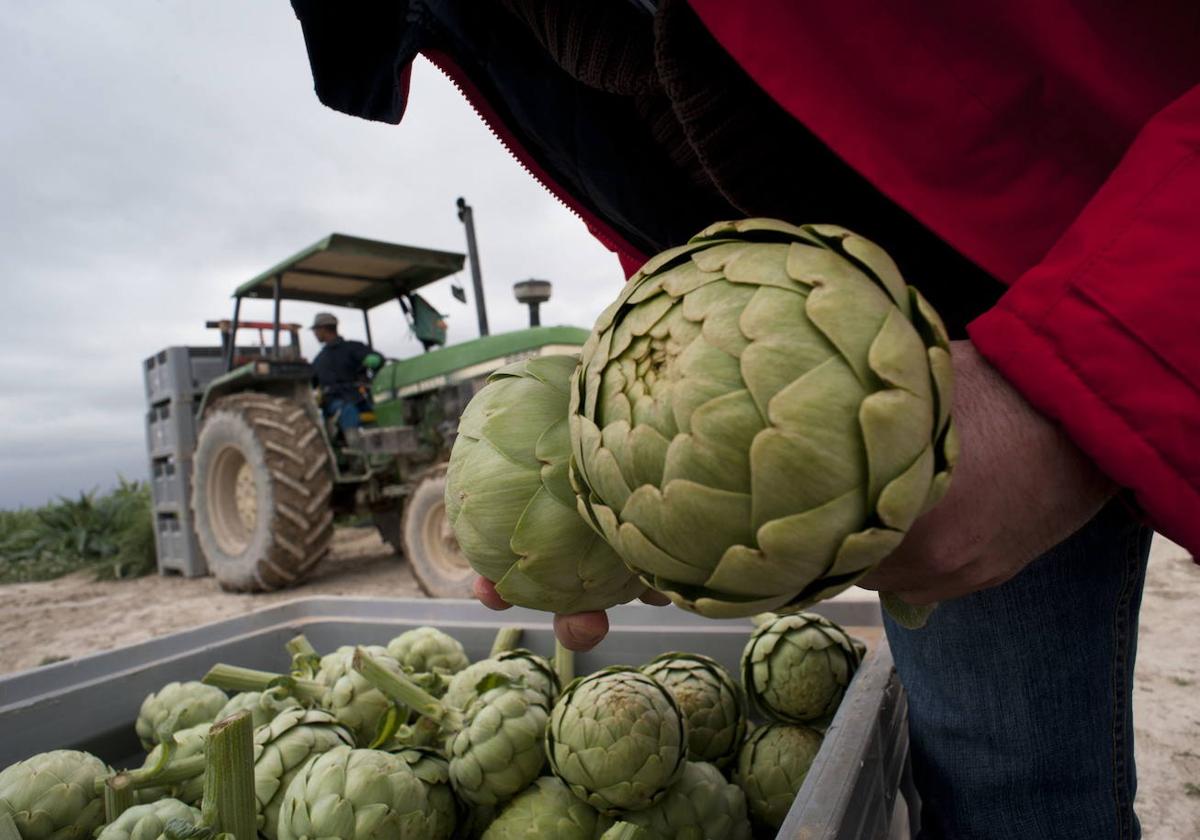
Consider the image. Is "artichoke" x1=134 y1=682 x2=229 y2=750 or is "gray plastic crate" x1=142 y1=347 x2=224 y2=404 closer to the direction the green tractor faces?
the artichoke

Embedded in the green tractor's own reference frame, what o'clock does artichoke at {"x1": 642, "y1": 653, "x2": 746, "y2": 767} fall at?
The artichoke is roughly at 1 o'clock from the green tractor.

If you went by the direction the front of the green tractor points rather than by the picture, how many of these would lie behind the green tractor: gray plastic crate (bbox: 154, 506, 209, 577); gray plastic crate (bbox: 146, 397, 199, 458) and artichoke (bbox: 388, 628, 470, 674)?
2

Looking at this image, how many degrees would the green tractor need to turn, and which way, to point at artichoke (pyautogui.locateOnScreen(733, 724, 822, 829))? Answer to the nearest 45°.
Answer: approximately 45° to its right

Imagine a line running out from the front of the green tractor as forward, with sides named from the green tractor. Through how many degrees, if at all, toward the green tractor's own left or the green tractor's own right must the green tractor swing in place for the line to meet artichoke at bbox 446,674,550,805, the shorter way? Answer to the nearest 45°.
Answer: approximately 45° to the green tractor's own right

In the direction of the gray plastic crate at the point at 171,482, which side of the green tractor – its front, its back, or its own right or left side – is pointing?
back

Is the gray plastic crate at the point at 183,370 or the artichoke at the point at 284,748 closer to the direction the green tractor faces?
the artichoke

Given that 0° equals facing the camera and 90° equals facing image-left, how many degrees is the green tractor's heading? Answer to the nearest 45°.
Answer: approximately 315°

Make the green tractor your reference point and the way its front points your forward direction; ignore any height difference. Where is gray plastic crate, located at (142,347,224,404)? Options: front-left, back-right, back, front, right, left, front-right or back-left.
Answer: back

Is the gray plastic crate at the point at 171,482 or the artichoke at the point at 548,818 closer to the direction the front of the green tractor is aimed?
the artichoke
